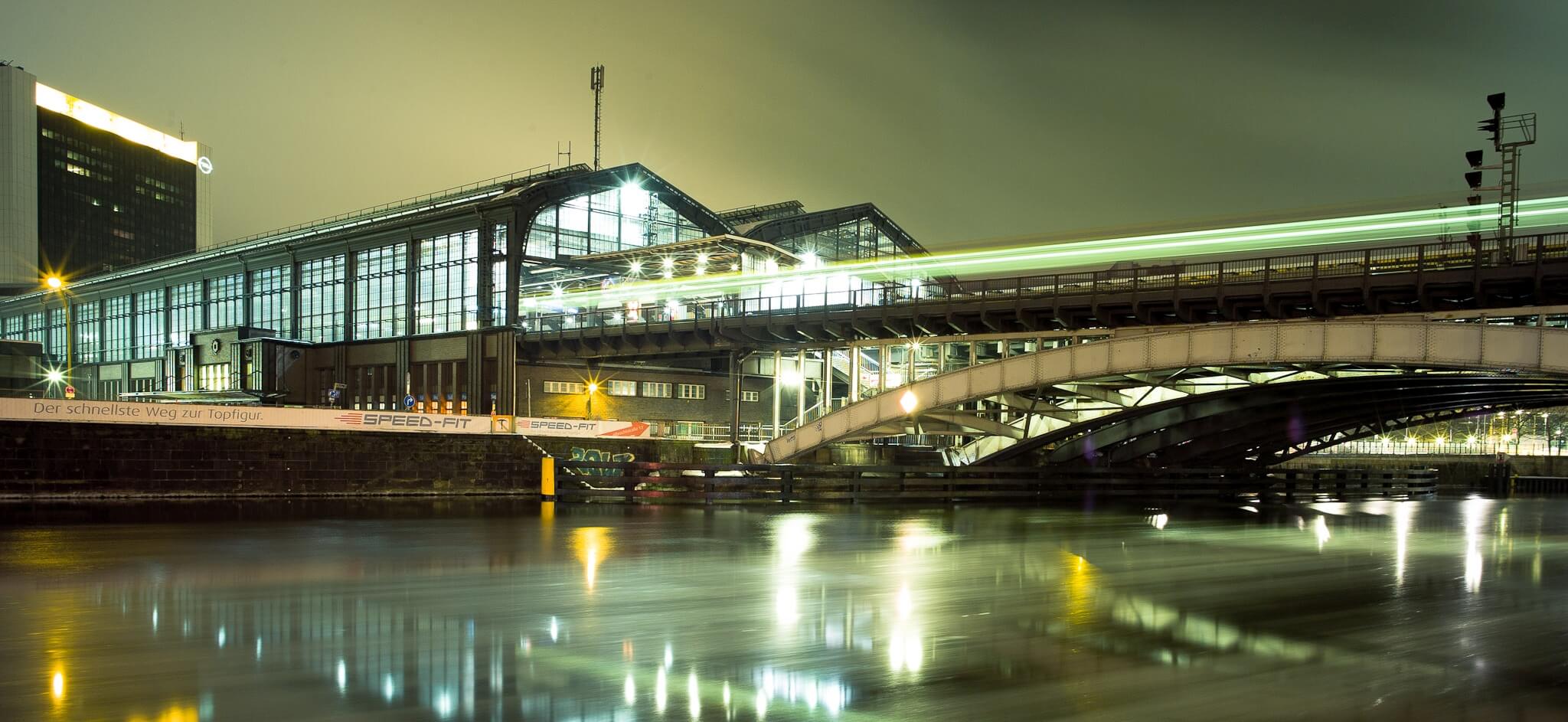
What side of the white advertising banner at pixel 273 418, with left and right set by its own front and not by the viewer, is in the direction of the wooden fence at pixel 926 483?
left

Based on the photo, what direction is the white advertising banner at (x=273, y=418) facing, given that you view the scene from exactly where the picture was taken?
facing the viewer

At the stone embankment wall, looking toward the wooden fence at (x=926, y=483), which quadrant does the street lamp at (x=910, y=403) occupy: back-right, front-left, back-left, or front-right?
front-left

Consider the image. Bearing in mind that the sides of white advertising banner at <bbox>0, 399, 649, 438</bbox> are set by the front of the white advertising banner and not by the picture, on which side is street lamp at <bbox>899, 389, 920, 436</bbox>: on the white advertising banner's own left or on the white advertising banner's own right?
on the white advertising banner's own left
